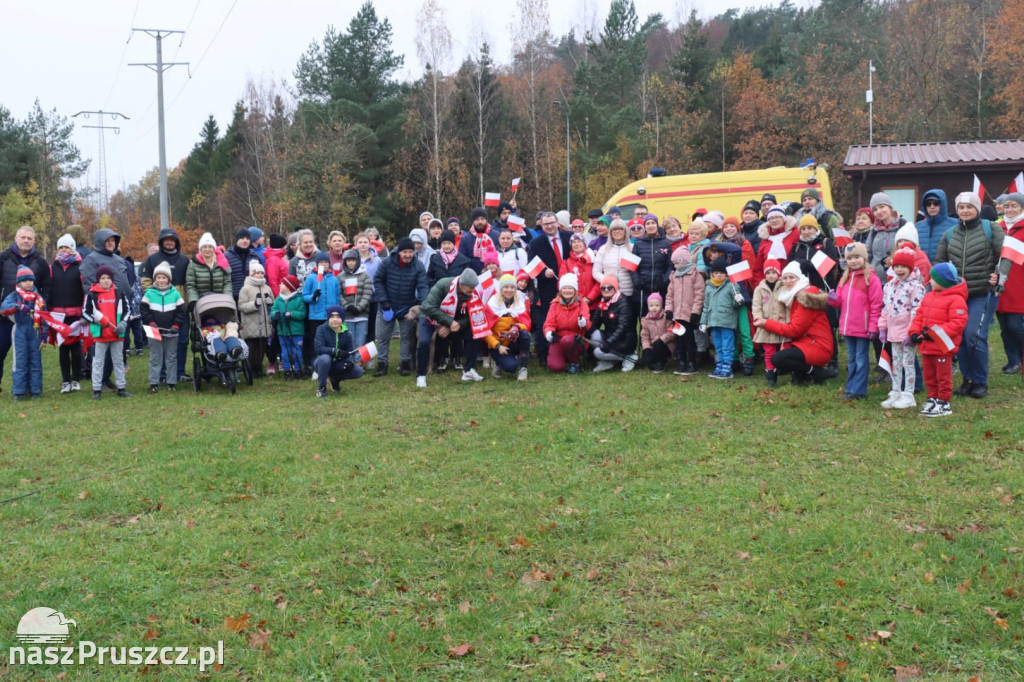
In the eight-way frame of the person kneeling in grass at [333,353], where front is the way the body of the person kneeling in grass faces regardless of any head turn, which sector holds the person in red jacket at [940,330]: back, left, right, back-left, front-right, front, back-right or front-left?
front-left

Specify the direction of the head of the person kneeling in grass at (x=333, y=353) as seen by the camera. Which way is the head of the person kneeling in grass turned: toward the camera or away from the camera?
toward the camera

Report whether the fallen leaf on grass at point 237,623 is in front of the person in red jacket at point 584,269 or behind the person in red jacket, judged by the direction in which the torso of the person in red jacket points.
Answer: in front

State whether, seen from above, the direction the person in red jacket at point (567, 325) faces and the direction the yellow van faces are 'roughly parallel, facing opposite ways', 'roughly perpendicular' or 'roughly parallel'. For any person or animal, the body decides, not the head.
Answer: roughly perpendicular

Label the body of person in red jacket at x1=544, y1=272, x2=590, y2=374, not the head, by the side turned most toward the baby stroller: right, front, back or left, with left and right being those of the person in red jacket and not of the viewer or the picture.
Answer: right

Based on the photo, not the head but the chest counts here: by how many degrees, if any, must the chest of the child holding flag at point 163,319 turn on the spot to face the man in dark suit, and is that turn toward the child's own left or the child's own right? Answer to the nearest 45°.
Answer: approximately 90° to the child's own left

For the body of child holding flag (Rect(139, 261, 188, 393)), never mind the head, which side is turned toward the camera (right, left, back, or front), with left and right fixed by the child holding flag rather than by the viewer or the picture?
front

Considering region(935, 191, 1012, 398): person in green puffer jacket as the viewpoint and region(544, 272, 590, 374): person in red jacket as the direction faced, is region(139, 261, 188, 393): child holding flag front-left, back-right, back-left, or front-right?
front-left

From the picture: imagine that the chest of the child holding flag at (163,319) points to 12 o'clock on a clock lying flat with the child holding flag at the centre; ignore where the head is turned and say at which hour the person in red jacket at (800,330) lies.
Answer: The person in red jacket is roughly at 10 o'clock from the child holding flag.

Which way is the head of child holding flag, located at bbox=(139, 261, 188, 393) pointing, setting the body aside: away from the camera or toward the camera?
toward the camera

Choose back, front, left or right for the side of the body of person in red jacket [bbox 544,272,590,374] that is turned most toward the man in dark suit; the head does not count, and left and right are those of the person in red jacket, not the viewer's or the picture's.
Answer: back

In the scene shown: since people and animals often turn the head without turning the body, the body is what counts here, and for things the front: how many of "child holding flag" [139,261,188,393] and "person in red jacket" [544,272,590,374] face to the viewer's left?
0

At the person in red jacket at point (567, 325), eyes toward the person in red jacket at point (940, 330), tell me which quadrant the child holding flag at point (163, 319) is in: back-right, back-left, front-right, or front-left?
back-right

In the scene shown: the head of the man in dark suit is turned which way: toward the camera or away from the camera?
toward the camera

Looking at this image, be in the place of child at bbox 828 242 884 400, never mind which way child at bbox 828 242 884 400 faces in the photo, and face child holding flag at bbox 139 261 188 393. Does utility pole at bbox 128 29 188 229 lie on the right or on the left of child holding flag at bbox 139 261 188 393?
right

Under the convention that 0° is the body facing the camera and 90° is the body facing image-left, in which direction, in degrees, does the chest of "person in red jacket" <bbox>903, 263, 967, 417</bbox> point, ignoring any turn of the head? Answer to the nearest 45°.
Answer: approximately 45°

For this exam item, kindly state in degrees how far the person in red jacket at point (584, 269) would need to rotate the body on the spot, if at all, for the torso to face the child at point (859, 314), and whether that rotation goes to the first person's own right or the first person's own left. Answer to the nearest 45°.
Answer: approximately 45° to the first person's own left

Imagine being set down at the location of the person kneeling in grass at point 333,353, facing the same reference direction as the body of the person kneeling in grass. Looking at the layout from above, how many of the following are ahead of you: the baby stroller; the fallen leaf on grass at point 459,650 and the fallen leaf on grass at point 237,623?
2

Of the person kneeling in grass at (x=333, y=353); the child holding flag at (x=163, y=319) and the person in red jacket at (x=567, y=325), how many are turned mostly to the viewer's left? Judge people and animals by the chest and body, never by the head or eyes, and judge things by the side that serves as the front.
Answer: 0
